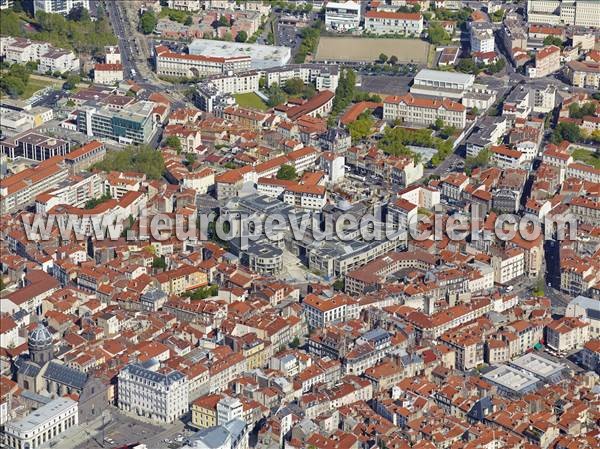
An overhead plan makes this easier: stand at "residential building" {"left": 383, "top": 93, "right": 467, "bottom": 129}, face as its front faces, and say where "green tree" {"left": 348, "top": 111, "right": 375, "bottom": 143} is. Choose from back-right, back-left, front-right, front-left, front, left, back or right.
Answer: front-right

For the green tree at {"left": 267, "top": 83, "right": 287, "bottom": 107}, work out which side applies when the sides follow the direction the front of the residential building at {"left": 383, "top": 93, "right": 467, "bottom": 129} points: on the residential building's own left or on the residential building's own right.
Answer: on the residential building's own right

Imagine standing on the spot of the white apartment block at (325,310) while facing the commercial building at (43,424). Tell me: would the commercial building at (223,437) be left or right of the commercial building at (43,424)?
left

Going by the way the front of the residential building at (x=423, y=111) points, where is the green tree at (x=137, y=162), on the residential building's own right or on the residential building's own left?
on the residential building's own right

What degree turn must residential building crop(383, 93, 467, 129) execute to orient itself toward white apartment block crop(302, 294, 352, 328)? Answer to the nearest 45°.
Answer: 0° — it already faces it

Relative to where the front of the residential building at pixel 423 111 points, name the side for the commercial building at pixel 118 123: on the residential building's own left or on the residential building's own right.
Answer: on the residential building's own right

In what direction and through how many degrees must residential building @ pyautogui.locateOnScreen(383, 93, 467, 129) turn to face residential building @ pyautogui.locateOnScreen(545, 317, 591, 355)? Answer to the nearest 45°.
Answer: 0° — it already faces it

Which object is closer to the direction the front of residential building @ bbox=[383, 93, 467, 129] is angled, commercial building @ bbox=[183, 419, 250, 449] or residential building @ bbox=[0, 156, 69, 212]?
the commercial building

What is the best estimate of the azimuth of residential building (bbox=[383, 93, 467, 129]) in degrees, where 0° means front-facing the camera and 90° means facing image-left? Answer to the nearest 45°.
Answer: approximately 0°

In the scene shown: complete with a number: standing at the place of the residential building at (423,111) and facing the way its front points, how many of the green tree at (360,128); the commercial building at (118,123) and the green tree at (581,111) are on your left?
1
